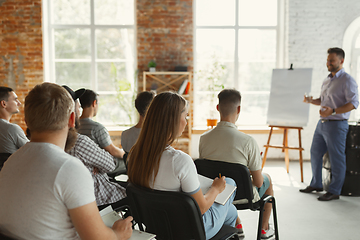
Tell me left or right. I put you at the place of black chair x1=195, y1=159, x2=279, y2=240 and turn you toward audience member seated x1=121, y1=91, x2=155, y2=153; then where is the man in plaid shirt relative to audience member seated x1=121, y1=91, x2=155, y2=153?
left

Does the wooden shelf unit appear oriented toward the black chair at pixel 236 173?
yes

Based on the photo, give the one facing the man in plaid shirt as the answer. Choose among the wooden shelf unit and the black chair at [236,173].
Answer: the wooden shelf unit

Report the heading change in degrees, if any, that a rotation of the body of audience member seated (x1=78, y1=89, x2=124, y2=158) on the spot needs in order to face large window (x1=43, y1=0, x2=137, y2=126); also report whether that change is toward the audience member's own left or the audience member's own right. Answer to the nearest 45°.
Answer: approximately 45° to the audience member's own left

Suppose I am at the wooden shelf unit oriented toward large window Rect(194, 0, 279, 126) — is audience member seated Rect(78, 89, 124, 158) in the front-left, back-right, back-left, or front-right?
back-right

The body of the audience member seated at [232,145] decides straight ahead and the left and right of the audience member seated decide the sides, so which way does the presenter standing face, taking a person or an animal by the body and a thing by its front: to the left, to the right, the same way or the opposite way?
the opposite way

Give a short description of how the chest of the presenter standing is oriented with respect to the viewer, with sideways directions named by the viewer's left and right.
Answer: facing the viewer and to the left of the viewer

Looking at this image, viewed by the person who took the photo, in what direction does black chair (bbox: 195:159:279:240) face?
facing away from the viewer and to the right of the viewer

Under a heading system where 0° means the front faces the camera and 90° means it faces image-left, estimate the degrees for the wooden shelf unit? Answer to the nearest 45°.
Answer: approximately 0°

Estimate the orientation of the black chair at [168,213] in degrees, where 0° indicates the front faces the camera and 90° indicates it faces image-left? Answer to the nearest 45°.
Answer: approximately 225°

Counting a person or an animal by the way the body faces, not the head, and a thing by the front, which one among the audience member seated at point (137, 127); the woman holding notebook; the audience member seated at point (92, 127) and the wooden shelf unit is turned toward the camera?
the wooden shelf unit

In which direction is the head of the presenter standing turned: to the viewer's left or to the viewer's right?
to the viewer's left

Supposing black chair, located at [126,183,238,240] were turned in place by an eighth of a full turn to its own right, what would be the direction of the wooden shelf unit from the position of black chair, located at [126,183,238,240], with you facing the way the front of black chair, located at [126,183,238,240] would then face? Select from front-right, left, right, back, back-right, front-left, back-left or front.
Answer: left

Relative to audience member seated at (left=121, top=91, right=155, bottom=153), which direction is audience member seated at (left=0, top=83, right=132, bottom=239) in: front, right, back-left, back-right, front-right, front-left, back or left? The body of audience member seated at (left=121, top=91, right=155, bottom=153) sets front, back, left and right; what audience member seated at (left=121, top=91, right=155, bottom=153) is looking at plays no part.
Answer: back-right

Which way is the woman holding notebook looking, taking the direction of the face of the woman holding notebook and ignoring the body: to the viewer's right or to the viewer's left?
to the viewer's right

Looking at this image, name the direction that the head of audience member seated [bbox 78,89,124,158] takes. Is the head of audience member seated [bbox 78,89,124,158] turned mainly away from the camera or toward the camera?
away from the camera

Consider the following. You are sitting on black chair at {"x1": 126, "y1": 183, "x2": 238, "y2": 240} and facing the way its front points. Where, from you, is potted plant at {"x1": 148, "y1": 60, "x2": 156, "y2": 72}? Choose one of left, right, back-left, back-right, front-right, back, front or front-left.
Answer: front-left
